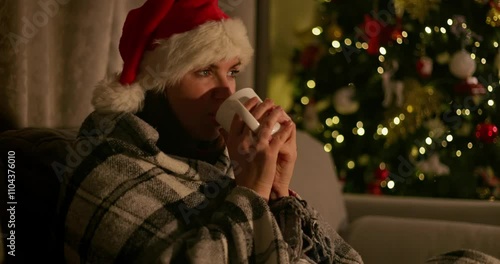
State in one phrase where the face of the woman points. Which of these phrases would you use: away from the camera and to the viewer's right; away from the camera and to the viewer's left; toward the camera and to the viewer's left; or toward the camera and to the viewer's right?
toward the camera and to the viewer's right

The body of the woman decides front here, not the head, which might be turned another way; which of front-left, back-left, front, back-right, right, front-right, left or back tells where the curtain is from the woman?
back

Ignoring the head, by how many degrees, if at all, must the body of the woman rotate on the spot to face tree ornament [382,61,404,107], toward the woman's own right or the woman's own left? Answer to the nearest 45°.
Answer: approximately 90° to the woman's own left

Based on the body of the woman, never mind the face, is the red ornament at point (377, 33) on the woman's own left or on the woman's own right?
on the woman's own left

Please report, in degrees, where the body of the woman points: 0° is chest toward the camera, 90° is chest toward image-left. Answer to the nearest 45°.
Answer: approximately 315°

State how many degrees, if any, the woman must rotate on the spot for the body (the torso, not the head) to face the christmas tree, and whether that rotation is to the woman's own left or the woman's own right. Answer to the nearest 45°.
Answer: approximately 90° to the woman's own left
